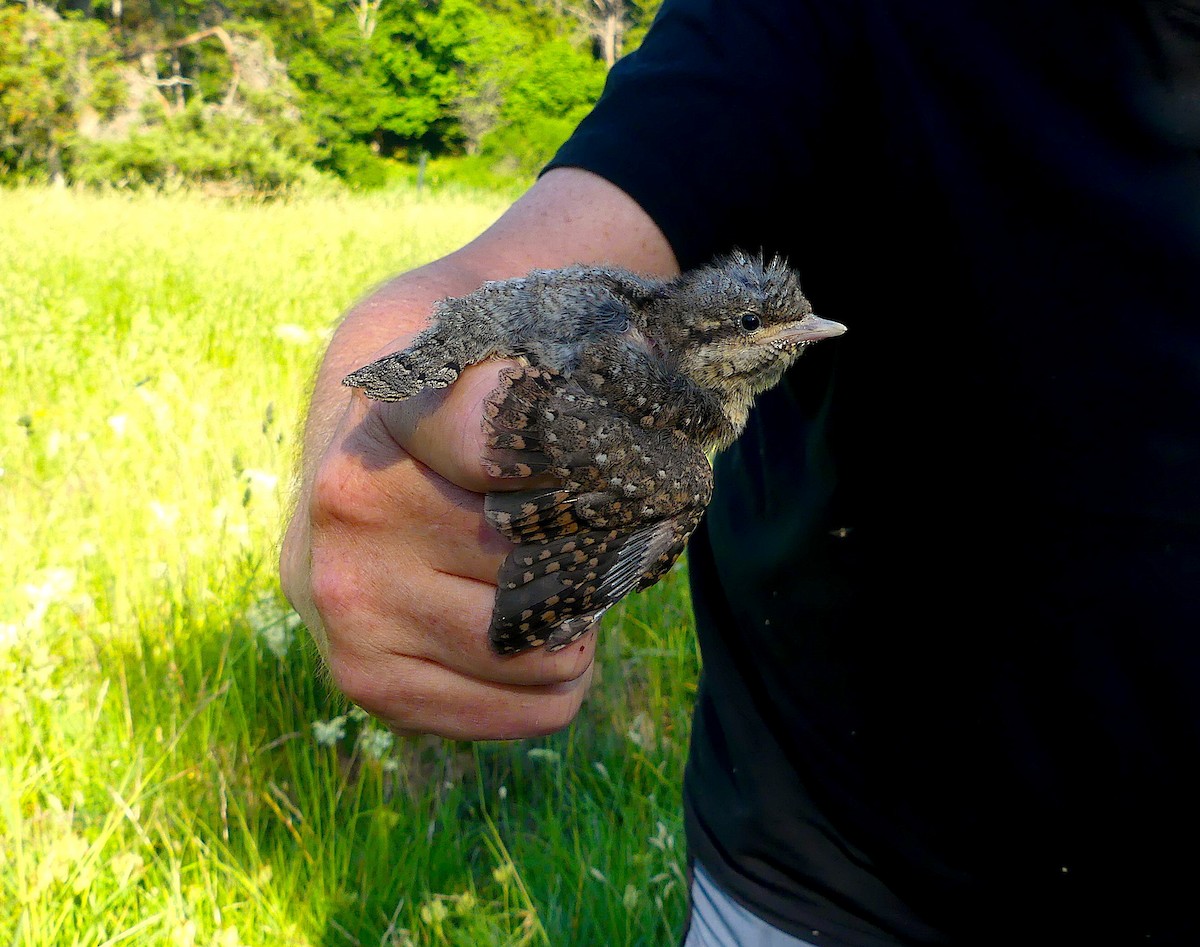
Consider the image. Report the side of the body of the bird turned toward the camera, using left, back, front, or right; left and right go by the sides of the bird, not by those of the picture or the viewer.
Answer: right
